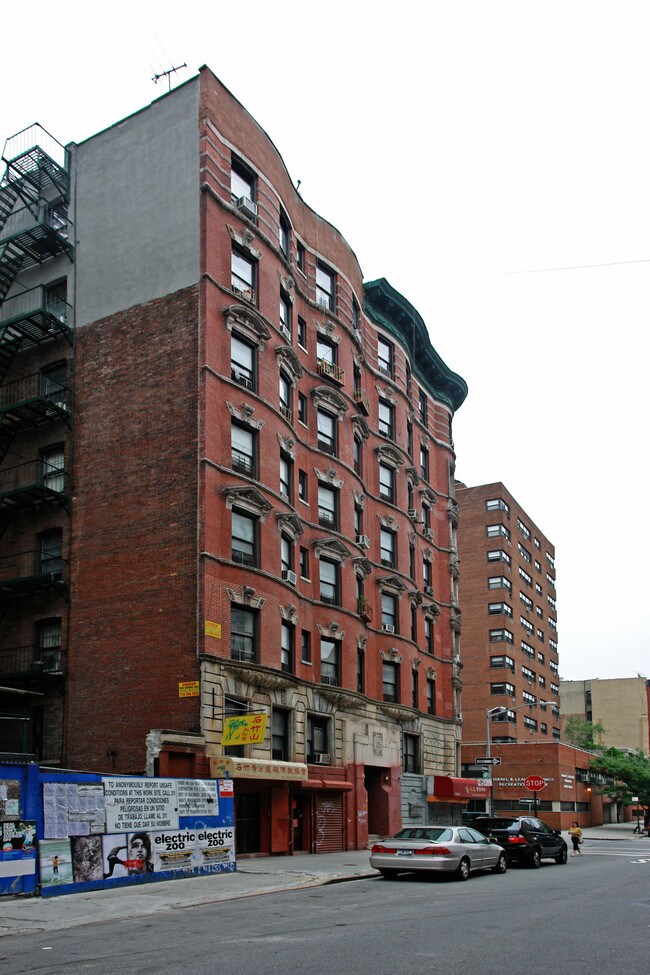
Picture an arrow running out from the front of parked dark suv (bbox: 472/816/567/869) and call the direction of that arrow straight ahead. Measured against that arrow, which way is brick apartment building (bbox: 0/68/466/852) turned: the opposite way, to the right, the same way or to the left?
to the right

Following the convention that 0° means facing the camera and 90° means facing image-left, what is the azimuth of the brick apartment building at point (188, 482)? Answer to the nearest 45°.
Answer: approximately 315°

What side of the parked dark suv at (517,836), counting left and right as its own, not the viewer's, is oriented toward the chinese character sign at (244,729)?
back

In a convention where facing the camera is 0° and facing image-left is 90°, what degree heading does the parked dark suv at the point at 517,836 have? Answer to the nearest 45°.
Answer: approximately 225°

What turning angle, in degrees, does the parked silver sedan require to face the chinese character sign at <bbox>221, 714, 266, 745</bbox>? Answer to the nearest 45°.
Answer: approximately 90° to its left

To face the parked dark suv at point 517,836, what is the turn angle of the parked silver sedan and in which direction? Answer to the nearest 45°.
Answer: approximately 45° to its left

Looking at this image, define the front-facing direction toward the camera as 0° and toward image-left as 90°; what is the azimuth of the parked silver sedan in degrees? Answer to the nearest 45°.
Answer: approximately 225°

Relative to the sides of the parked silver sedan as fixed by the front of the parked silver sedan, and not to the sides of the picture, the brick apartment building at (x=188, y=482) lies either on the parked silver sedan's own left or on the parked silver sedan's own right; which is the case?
on the parked silver sedan's own left
